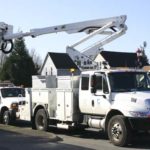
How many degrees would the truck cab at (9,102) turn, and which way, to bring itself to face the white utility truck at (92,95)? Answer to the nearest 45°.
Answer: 0° — it already faces it

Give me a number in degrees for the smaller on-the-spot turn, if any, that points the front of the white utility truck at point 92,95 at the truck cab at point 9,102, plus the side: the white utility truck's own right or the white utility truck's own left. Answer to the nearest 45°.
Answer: approximately 180°

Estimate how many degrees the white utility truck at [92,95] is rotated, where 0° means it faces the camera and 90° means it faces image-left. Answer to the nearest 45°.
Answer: approximately 315°

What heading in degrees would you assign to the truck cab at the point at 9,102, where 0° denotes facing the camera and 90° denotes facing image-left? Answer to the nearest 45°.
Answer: approximately 315°
